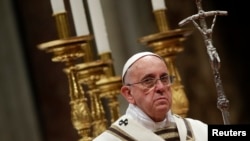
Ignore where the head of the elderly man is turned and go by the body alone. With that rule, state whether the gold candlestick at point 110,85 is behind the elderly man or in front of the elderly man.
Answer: behind

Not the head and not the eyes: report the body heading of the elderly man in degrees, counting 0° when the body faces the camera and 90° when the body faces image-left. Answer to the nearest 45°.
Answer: approximately 315°

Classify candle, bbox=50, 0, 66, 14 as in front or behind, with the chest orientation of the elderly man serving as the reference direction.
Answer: behind
